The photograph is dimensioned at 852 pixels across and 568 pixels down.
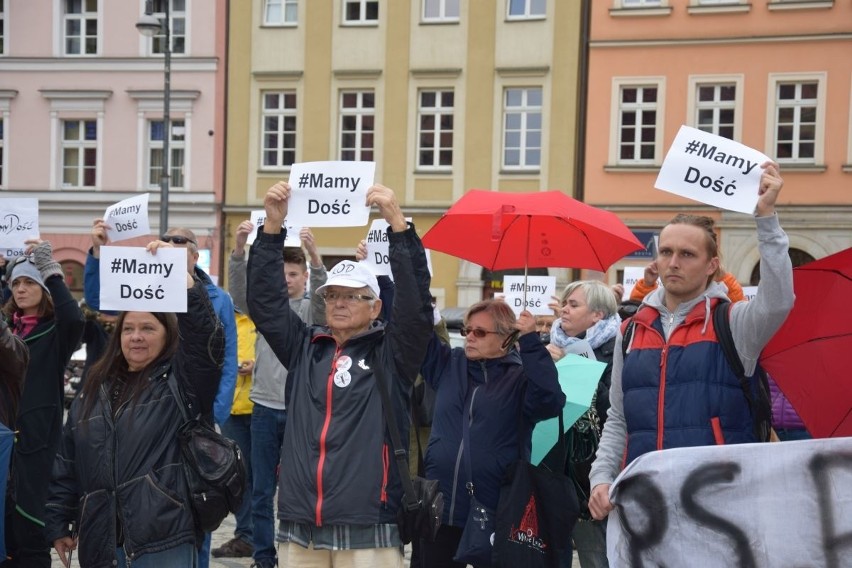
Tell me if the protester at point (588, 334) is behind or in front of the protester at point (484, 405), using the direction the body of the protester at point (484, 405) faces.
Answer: behind

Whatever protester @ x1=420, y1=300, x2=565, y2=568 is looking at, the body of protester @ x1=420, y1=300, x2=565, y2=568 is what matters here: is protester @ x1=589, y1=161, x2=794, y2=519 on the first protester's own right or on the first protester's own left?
on the first protester's own left

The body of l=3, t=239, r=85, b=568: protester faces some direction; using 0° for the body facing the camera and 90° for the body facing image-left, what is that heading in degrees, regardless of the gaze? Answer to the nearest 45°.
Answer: approximately 45°

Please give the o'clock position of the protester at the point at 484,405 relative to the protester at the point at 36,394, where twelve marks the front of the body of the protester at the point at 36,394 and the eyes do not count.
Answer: the protester at the point at 484,405 is roughly at 9 o'clock from the protester at the point at 36,394.

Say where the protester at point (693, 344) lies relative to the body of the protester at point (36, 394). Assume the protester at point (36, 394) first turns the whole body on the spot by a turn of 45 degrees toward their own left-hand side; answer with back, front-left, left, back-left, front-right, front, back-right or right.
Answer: front-left
